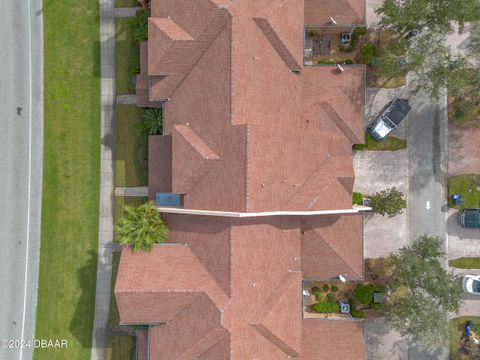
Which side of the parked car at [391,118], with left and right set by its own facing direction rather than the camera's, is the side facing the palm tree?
front

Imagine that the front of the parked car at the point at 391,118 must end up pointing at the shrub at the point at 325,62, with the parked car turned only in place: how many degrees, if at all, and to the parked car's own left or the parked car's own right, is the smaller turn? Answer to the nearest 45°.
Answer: approximately 45° to the parked car's own right
